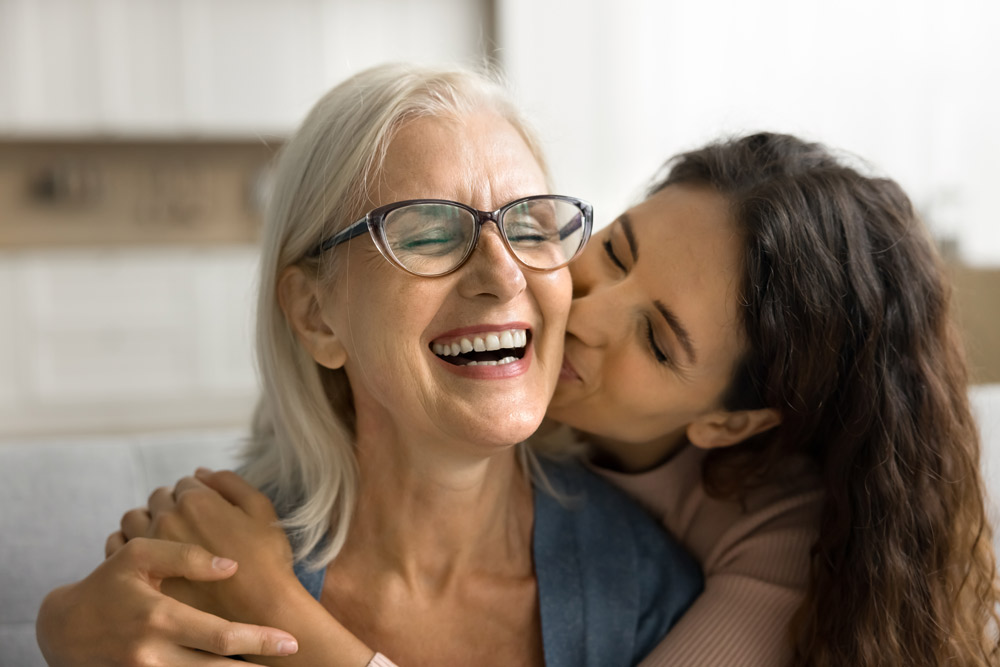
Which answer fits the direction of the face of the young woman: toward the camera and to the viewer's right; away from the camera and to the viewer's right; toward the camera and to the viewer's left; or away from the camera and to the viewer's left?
toward the camera and to the viewer's left

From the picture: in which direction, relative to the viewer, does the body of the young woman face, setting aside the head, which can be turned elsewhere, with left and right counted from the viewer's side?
facing the viewer and to the left of the viewer
